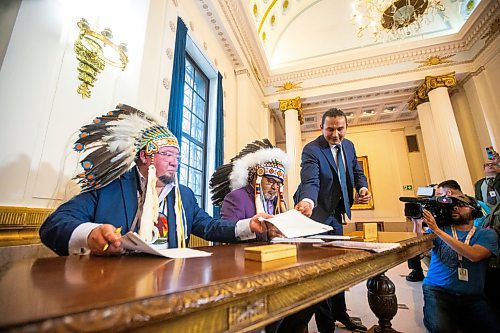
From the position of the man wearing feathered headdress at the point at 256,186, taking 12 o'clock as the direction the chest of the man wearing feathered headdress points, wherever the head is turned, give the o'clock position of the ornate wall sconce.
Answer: The ornate wall sconce is roughly at 4 o'clock from the man wearing feathered headdress.

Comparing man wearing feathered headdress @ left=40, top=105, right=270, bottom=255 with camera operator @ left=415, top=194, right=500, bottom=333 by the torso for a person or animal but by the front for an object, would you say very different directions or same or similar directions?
very different directions

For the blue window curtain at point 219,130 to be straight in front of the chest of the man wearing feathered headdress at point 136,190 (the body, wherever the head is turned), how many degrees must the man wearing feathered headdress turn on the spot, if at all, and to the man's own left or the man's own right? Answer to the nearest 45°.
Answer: approximately 90° to the man's own left

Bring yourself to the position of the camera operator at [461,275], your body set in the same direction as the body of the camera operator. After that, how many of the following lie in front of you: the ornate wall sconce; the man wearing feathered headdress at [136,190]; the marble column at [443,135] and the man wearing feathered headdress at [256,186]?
3

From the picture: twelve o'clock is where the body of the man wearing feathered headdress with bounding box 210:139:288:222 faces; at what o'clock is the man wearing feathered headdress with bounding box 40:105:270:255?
the man wearing feathered headdress with bounding box 40:105:270:255 is roughly at 3 o'clock from the man wearing feathered headdress with bounding box 210:139:288:222.

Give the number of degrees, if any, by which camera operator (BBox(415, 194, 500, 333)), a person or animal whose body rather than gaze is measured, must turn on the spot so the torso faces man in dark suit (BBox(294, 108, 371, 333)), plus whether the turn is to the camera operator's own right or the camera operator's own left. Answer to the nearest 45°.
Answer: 0° — they already face them

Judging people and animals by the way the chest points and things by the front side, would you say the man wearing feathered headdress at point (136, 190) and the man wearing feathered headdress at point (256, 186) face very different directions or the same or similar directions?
same or similar directions

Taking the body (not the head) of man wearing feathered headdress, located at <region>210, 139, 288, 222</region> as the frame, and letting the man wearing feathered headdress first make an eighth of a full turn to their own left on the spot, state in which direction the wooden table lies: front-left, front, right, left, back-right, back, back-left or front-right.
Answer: right

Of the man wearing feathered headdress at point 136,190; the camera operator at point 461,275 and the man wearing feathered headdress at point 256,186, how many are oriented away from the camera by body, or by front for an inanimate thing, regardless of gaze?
0

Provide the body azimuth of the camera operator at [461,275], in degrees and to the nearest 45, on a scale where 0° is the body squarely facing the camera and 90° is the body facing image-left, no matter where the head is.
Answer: approximately 45°

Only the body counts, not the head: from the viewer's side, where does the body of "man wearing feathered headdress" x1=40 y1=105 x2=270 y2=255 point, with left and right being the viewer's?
facing the viewer and to the right of the viewer

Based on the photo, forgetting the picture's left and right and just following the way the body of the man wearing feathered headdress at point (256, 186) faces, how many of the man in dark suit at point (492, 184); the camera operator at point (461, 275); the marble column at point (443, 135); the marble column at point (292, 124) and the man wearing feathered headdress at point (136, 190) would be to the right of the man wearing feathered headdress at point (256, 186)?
1

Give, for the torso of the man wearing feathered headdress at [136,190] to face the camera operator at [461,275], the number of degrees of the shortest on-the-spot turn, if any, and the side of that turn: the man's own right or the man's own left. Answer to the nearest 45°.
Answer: approximately 45° to the man's own left

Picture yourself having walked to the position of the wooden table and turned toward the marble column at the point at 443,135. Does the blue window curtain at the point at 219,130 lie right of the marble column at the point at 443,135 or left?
left

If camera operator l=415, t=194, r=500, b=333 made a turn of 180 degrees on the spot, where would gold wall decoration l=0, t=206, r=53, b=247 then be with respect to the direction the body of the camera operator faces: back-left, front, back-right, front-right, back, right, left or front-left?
back

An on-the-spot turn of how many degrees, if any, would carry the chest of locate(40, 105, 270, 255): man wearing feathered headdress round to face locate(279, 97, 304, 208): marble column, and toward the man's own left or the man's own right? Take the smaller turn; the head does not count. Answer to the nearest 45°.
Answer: approximately 90° to the man's own left
